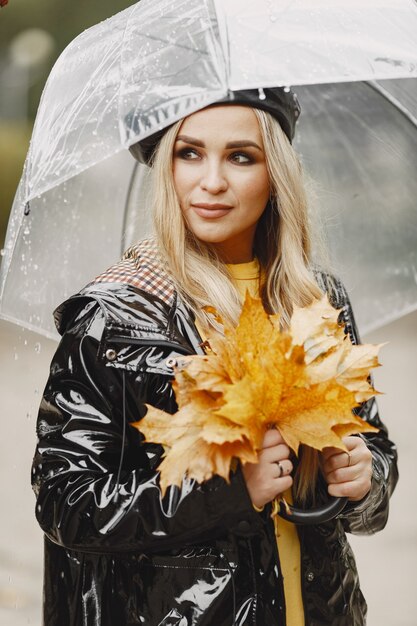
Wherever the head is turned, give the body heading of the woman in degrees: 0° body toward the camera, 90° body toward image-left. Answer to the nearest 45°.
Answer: approximately 315°
